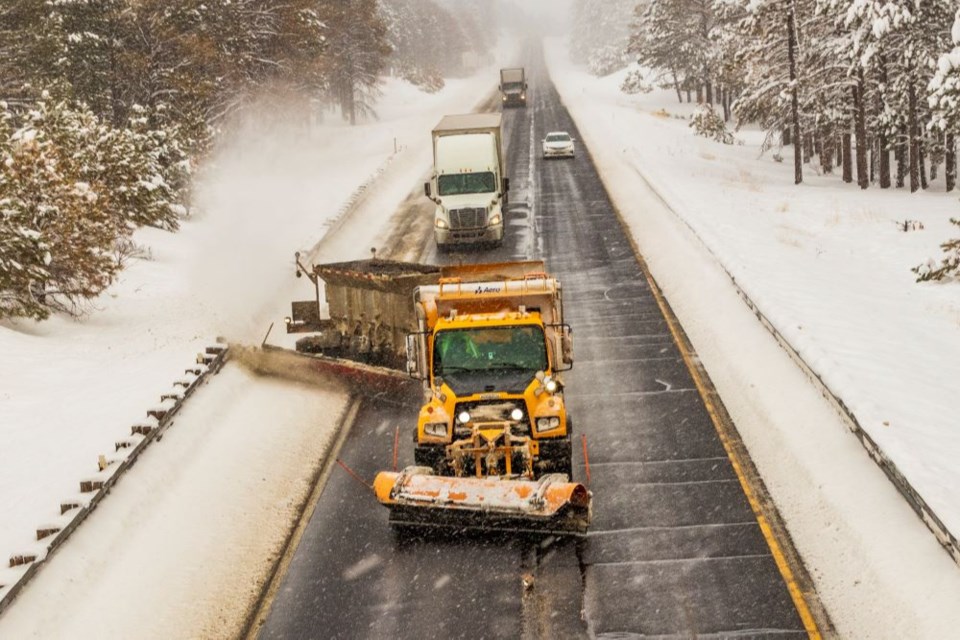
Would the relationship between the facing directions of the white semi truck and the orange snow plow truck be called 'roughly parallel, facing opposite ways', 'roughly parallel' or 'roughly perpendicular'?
roughly parallel

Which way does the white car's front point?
toward the camera

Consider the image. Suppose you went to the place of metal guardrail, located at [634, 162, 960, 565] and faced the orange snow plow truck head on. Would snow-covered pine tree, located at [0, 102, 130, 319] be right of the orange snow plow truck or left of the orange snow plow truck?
right

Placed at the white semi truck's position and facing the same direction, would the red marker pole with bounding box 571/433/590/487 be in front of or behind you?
in front

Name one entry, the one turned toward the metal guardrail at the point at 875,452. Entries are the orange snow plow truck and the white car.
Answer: the white car

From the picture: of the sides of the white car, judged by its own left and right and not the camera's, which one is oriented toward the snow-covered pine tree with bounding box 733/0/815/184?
left

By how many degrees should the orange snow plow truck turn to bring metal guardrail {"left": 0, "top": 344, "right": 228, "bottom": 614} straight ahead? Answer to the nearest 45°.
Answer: approximately 90° to its right

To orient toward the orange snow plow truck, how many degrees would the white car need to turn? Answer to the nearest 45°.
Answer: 0° — it already faces it

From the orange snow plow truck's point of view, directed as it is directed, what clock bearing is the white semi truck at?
The white semi truck is roughly at 6 o'clock from the orange snow plow truck.

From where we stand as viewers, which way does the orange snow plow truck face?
facing the viewer

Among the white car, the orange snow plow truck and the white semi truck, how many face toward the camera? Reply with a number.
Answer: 3
